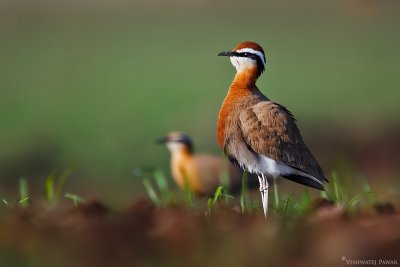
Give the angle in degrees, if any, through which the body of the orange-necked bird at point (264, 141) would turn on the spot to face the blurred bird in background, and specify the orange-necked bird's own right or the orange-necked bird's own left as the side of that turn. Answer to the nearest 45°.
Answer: approximately 90° to the orange-necked bird's own right

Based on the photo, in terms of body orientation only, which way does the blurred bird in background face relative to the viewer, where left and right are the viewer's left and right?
facing to the left of the viewer

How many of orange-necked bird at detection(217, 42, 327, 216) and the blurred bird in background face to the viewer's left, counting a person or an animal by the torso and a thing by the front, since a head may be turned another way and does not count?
2

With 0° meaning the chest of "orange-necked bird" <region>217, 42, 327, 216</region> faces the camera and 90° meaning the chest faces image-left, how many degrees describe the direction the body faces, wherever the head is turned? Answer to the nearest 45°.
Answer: approximately 90°

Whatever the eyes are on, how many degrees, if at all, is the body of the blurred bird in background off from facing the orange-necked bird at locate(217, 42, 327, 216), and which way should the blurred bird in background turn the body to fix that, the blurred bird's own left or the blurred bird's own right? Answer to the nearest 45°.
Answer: approximately 90° to the blurred bird's own left
